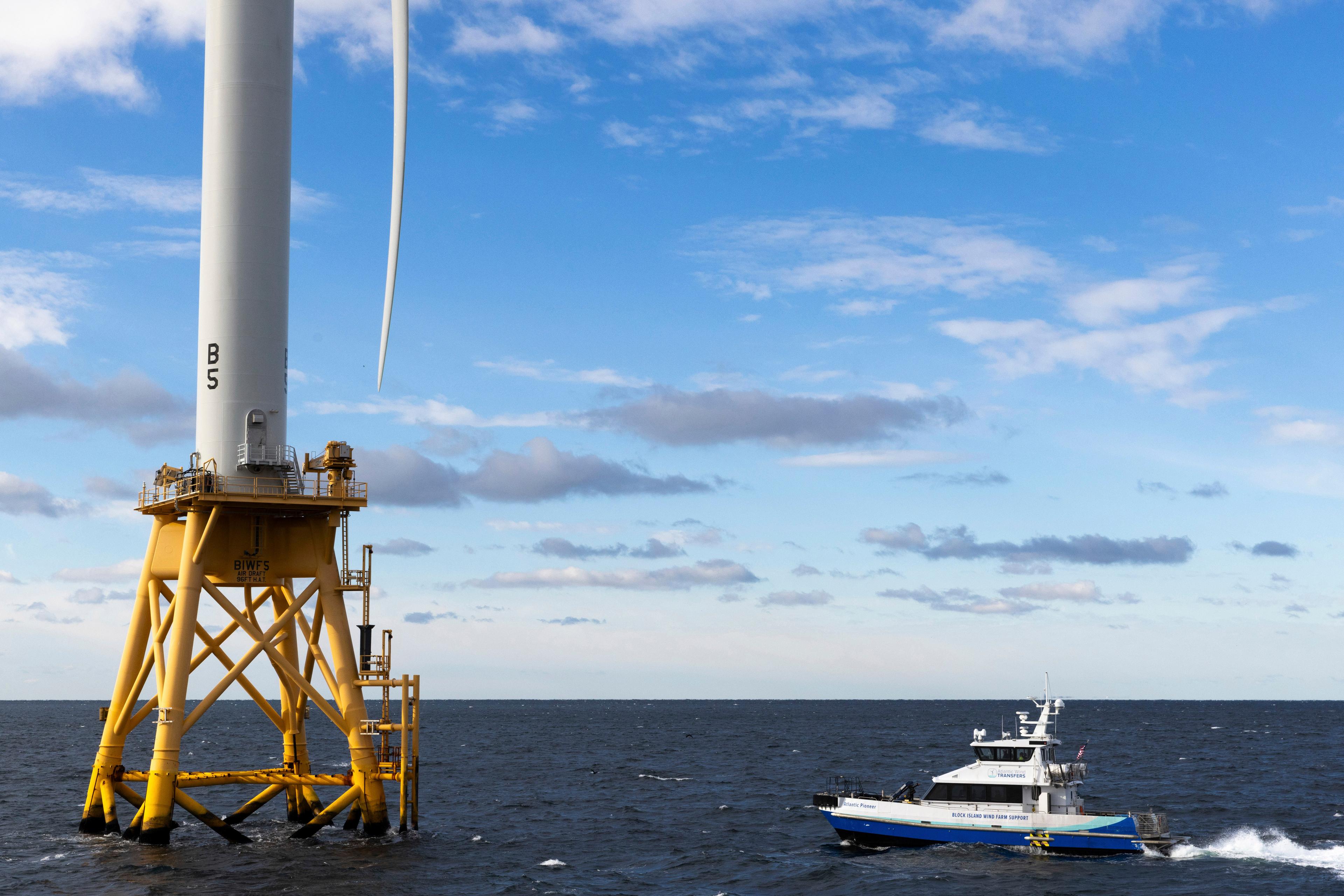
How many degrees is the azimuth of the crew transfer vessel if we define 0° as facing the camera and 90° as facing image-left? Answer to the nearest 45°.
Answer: approximately 90°
